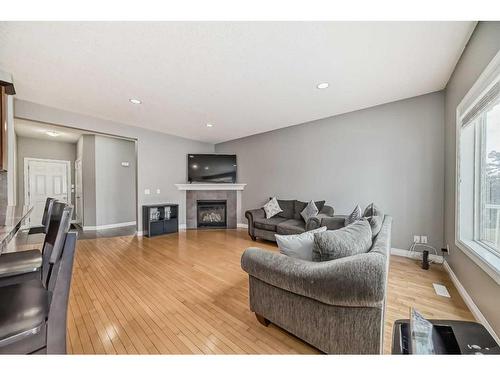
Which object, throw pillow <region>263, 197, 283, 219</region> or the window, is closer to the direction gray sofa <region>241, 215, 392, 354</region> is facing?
the throw pillow

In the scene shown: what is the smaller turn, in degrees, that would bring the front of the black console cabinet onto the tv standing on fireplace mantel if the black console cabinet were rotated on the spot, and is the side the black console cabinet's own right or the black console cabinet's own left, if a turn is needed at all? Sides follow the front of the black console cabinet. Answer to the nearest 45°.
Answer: approximately 45° to the black console cabinet's own left

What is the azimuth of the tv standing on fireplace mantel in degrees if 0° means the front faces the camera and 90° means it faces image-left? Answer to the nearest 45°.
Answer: approximately 0°

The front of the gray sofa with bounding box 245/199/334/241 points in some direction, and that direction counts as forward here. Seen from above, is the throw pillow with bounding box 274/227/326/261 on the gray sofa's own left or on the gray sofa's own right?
on the gray sofa's own left

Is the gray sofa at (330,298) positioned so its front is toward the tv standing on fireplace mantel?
yes

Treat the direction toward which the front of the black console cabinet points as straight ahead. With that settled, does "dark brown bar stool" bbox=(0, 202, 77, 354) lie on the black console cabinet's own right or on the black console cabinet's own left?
on the black console cabinet's own right

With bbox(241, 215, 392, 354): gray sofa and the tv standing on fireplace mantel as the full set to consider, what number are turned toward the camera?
1

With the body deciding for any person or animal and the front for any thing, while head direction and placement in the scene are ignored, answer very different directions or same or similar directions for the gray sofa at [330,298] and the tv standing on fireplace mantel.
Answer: very different directions

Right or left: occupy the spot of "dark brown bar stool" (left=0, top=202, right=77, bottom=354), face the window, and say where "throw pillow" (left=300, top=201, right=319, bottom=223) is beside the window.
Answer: left

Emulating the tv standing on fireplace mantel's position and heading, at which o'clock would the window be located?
The window is roughly at 11 o'clock from the tv standing on fireplace mantel.
